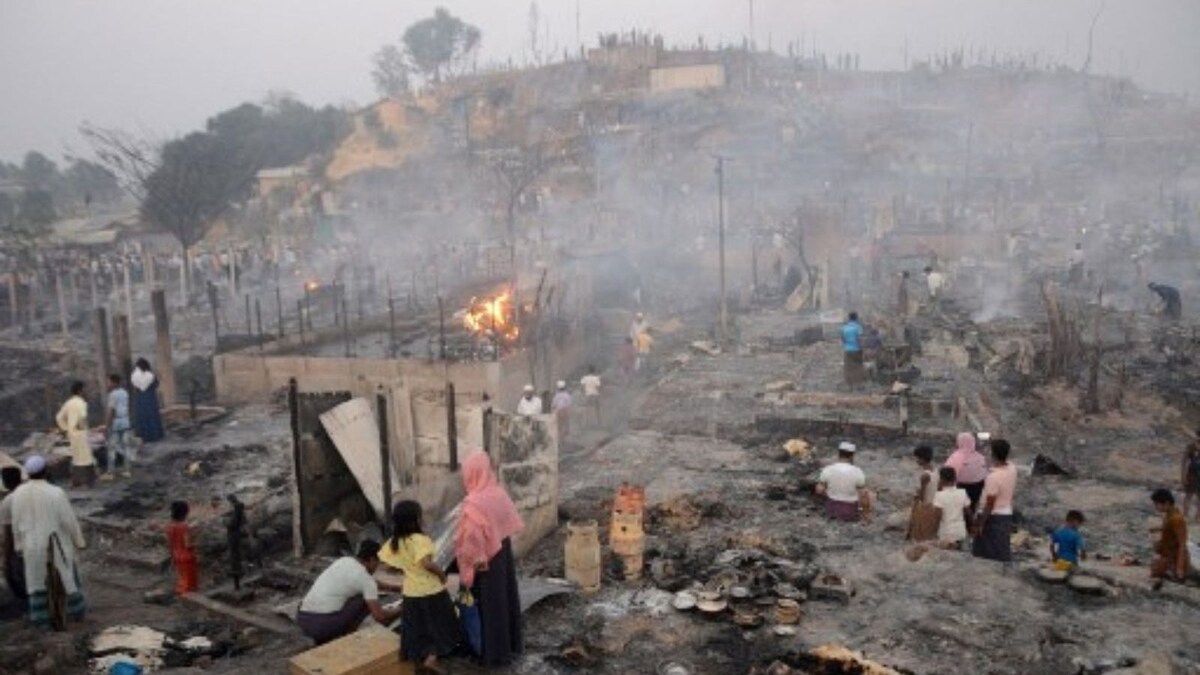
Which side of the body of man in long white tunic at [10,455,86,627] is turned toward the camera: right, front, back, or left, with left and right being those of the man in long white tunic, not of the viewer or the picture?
back

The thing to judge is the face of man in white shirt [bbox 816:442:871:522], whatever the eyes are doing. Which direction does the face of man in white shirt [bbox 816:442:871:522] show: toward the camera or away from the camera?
away from the camera

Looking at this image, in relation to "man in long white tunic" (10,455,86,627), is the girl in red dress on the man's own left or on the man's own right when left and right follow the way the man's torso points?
on the man's own right
